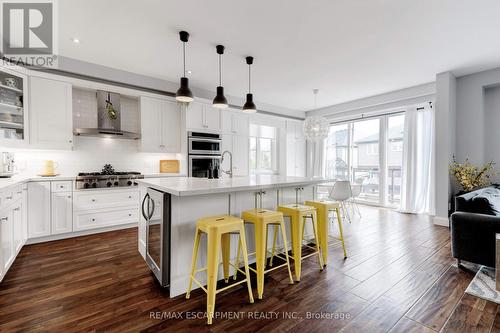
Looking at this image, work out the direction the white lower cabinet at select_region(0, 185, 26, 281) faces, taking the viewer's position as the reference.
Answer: facing to the right of the viewer

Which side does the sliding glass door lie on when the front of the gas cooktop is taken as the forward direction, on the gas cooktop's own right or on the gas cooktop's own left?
on the gas cooktop's own left

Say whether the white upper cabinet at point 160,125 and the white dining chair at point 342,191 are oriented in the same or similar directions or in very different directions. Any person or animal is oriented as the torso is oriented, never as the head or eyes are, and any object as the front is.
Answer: very different directions

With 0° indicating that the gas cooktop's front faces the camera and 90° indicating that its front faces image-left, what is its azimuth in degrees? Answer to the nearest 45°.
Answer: approximately 0°

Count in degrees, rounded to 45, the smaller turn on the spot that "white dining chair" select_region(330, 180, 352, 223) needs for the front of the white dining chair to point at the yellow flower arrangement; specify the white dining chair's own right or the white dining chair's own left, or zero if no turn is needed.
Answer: approximately 135° to the white dining chair's own right

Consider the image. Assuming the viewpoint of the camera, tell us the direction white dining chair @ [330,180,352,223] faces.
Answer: facing away from the viewer and to the left of the viewer

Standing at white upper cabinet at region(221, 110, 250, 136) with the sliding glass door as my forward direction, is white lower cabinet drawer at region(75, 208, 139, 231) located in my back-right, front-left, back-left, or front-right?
back-right

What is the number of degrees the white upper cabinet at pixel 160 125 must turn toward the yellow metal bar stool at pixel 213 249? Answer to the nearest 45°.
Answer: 0° — it already faces it

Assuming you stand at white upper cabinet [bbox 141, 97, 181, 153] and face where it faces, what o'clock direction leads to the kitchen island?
The kitchen island is roughly at 12 o'clock from the white upper cabinet.

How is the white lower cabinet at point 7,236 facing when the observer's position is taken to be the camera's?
facing to the right of the viewer

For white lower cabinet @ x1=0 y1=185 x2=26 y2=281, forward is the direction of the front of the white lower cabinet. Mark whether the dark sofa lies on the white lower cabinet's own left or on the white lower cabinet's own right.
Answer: on the white lower cabinet's own right
